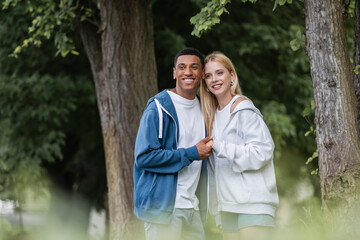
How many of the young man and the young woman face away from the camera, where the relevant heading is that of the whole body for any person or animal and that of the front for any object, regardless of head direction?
0

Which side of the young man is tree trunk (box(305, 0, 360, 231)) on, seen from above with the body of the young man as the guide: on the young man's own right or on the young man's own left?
on the young man's own left

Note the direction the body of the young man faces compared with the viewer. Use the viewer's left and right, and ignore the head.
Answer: facing the viewer and to the right of the viewer

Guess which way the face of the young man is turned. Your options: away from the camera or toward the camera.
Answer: toward the camera

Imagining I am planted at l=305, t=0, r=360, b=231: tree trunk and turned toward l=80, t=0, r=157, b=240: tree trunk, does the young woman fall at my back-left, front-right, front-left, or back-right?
front-left

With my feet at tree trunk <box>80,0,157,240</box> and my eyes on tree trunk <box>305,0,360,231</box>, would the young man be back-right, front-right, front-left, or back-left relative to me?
front-right

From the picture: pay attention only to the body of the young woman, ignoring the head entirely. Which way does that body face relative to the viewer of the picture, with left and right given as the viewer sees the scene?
facing the viewer and to the left of the viewer

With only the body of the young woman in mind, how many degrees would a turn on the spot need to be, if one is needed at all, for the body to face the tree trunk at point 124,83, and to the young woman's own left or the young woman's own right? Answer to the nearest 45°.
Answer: approximately 90° to the young woman's own right

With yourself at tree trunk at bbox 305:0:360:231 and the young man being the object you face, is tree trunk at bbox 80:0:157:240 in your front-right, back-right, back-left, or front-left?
front-right
